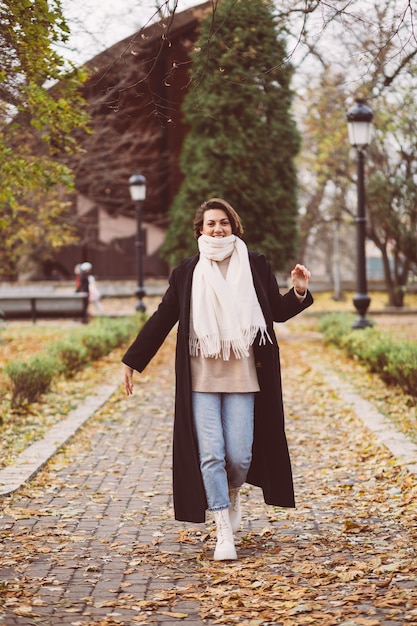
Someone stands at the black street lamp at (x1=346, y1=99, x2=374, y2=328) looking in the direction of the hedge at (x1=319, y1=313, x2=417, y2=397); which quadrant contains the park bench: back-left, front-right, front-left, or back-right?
back-right

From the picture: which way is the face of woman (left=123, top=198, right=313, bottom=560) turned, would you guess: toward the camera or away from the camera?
toward the camera

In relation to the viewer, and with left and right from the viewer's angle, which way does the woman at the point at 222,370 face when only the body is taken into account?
facing the viewer

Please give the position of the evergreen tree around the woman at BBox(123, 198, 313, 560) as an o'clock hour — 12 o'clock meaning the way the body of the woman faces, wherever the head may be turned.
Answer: The evergreen tree is roughly at 6 o'clock from the woman.

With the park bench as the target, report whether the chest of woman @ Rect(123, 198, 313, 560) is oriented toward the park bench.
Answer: no

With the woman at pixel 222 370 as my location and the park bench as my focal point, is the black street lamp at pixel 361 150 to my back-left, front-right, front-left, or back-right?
front-right

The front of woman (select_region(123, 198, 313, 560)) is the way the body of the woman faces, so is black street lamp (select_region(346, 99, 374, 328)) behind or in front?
behind

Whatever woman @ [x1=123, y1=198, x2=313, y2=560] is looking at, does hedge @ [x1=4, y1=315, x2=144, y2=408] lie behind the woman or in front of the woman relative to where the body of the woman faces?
behind

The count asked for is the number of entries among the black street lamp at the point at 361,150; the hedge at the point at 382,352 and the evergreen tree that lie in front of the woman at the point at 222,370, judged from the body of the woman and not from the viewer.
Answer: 0
